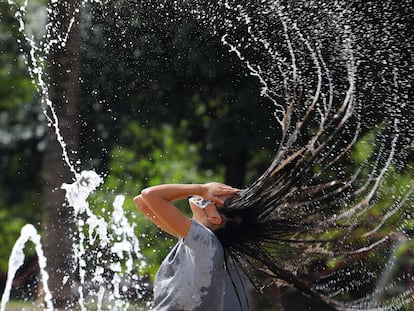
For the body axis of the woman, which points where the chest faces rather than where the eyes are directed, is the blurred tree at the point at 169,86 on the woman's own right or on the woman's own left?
on the woman's own right
